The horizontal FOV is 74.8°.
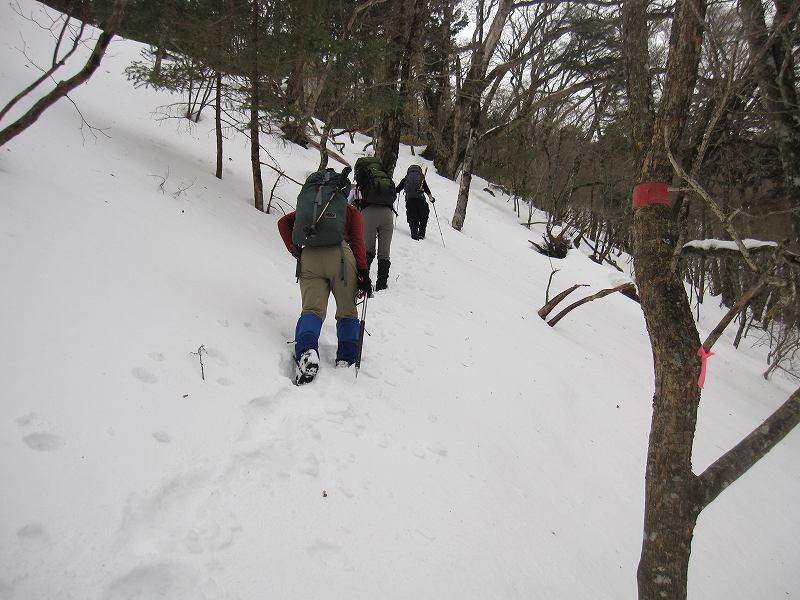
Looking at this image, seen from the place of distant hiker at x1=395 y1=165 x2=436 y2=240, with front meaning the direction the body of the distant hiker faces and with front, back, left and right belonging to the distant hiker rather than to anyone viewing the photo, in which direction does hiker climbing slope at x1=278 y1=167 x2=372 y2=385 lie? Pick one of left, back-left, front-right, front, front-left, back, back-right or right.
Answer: back

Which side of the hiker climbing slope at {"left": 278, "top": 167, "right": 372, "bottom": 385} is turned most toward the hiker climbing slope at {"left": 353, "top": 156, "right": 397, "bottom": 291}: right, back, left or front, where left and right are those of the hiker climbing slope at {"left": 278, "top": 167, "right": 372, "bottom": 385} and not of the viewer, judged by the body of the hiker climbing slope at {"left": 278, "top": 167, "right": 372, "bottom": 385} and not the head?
front

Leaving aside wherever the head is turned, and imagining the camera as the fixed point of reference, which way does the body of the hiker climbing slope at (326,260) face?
away from the camera

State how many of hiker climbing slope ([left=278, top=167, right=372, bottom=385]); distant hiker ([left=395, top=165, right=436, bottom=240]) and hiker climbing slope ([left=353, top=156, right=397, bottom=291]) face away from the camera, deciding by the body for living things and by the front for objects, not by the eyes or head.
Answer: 3

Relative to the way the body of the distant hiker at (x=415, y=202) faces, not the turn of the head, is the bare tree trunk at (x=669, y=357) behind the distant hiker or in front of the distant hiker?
behind

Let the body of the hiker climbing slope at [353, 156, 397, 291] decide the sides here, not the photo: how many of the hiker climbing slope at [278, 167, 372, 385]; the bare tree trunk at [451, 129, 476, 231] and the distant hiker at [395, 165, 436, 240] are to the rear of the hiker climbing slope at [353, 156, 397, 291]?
1

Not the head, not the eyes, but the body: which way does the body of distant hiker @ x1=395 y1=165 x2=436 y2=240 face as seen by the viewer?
away from the camera

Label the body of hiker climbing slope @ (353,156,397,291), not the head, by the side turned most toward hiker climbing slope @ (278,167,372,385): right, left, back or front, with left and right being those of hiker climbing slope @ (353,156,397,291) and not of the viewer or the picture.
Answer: back

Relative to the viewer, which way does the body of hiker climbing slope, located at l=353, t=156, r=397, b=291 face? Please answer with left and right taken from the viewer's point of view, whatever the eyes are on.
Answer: facing away from the viewer

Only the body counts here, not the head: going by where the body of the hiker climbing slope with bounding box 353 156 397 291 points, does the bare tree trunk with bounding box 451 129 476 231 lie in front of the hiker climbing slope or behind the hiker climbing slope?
in front
